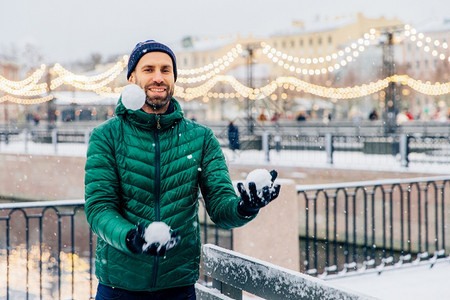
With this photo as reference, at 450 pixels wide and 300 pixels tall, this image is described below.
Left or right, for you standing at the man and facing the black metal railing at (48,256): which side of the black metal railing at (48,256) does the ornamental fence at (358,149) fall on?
right

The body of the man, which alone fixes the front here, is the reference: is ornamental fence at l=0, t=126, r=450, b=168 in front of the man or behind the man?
behind

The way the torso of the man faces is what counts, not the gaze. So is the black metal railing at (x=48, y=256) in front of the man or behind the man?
behind

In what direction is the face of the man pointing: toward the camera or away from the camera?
toward the camera

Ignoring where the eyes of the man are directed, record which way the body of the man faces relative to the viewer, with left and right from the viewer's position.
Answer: facing the viewer
